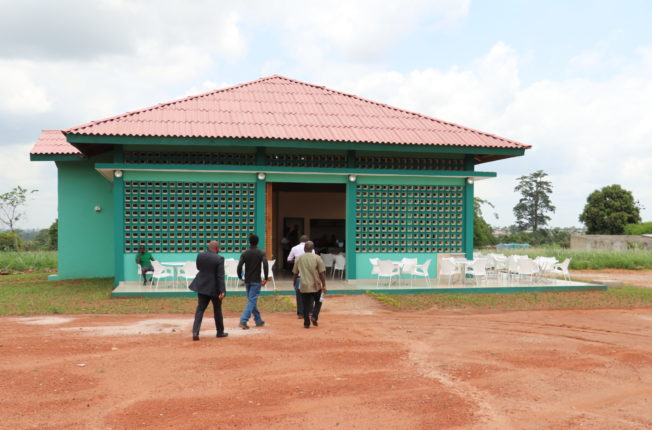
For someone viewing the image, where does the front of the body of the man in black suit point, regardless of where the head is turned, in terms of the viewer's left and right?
facing away from the viewer and to the right of the viewer

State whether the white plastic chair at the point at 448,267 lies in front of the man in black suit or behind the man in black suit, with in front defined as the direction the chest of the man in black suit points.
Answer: in front

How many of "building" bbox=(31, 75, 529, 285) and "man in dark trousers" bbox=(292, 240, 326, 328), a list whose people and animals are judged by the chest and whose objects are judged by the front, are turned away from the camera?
1

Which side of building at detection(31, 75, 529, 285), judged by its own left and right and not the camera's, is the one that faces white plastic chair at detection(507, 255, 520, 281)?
left

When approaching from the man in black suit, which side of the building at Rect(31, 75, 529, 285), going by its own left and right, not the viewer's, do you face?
front

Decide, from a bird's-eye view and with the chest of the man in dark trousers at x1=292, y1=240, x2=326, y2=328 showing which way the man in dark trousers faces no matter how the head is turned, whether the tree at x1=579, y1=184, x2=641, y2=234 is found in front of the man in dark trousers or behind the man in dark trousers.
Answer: in front

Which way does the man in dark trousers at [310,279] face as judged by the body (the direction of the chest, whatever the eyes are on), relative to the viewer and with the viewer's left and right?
facing away from the viewer

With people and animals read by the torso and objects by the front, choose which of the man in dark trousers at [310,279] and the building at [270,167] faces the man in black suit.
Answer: the building

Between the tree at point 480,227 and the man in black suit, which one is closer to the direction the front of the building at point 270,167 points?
the man in black suit
